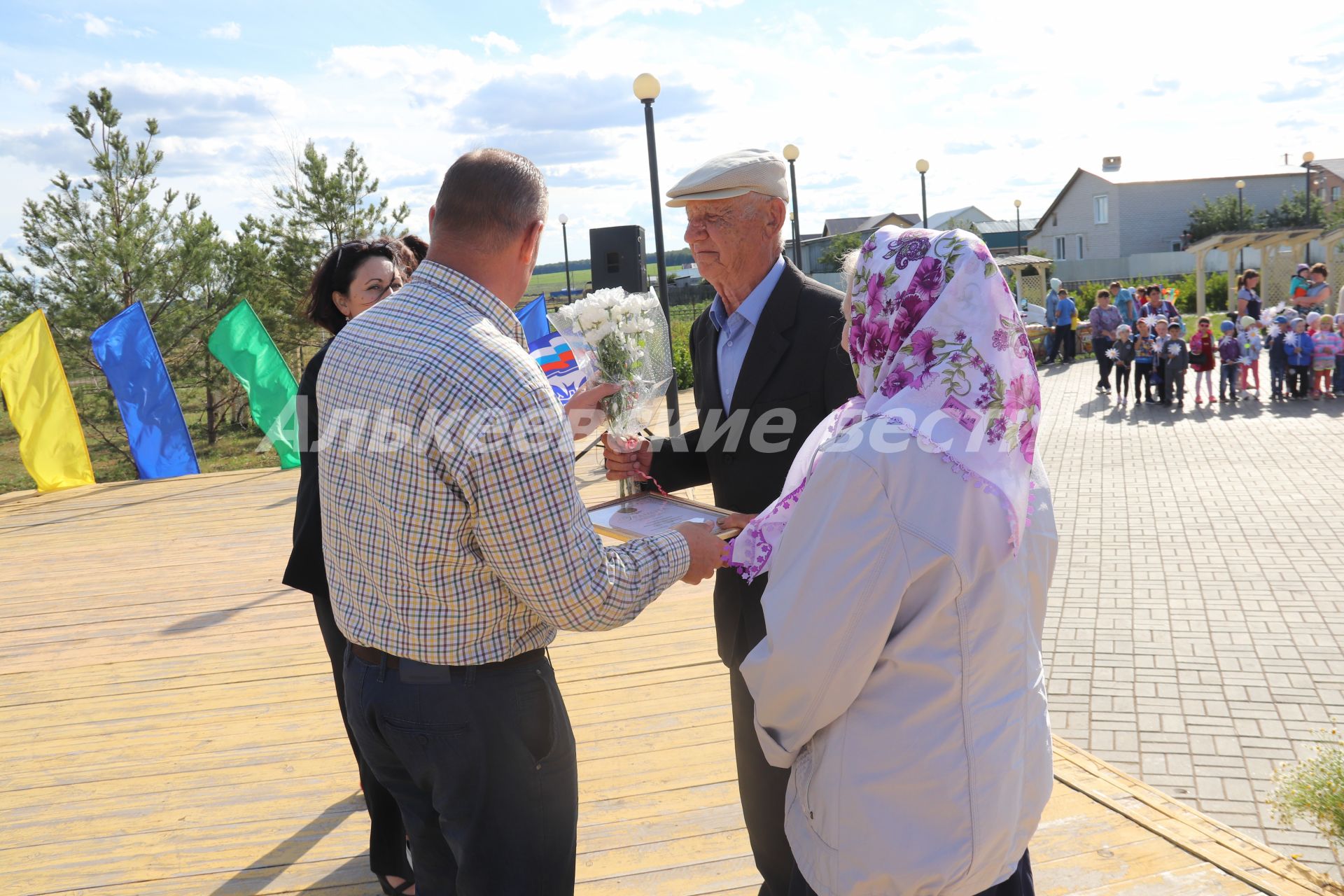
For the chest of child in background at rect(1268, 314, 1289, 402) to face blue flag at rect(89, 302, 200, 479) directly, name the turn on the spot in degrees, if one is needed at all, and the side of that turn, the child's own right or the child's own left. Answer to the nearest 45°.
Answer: approximately 45° to the child's own right

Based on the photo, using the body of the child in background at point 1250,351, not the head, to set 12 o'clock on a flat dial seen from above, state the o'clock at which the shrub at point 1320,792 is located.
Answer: The shrub is roughly at 12 o'clock from the child in background.

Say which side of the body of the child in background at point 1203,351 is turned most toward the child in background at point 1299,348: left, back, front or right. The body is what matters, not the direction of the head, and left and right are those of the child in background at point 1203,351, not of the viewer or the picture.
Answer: left

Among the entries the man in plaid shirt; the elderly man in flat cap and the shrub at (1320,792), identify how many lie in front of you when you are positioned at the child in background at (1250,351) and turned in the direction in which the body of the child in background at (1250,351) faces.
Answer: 3

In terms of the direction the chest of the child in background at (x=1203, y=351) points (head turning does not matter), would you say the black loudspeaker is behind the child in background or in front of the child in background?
in front

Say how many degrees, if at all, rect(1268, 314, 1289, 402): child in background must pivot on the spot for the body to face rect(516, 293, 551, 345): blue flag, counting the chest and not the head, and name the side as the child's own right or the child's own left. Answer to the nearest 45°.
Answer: approximately 45° to the child's own right

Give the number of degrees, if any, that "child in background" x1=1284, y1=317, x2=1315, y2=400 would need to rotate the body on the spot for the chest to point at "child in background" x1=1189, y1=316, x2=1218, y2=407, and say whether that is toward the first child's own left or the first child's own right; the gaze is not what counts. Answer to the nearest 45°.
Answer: approximately 90° to the first child's own right

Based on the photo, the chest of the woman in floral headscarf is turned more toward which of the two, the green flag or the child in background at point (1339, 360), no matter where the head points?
the green flag

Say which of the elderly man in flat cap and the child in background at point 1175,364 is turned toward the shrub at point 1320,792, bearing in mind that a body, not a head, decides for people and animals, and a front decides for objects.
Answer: the child in background

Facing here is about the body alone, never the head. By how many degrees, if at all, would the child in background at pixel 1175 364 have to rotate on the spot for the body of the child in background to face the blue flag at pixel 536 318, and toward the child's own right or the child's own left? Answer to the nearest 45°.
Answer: approximately 45° to the child's own right

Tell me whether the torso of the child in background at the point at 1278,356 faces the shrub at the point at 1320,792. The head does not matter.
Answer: yes
